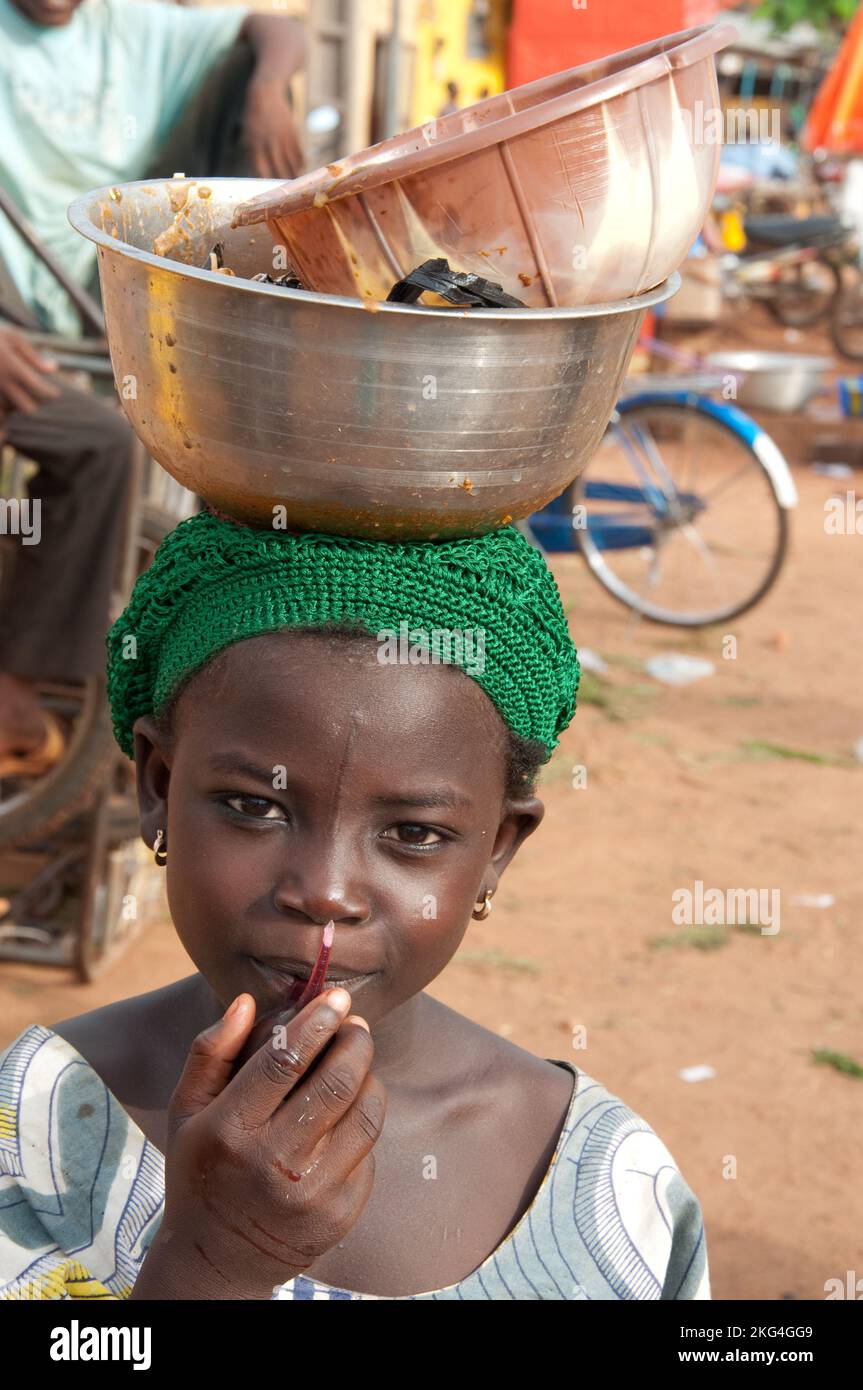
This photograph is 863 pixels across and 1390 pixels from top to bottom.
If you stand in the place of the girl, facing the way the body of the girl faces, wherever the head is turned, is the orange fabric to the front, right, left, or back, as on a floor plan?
back

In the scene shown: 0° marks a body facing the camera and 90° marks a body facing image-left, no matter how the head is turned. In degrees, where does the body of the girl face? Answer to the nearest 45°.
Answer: approximately 0°

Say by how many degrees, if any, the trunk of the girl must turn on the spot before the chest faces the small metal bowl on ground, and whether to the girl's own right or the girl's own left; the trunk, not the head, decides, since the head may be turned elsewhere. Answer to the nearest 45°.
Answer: approximately 180°
